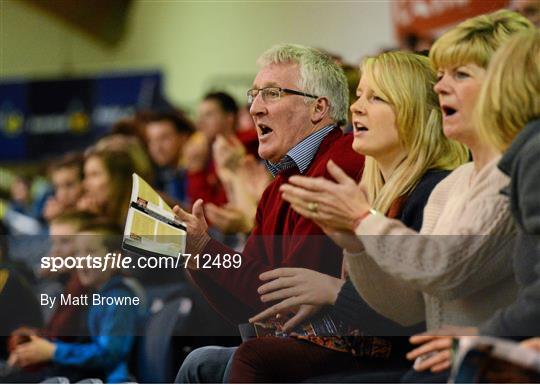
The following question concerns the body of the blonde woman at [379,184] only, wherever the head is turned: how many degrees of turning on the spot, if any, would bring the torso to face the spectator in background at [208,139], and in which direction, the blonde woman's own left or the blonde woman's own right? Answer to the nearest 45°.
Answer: approximately 45° to the blonde woman's own right

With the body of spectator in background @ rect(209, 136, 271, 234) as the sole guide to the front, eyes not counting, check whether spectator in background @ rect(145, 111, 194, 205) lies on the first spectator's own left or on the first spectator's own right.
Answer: on the first spectator's own right

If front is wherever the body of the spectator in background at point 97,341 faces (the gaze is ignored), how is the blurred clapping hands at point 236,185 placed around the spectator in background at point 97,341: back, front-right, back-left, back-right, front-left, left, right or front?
back-right

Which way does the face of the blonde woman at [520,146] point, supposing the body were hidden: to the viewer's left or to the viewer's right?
to the viewer's left

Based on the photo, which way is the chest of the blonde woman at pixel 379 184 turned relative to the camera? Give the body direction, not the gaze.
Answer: to the viewer's left

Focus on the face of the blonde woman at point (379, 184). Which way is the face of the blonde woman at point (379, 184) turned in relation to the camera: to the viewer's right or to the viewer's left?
to the viewer's left

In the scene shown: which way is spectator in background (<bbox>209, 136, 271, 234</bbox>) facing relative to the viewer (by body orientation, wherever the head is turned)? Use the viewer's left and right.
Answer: facing to the left of the viewer

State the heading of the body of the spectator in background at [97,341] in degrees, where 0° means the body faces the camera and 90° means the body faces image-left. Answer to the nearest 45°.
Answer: approximately 90°

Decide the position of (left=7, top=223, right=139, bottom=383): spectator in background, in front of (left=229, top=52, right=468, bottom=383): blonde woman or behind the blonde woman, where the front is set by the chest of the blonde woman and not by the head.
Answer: in front
